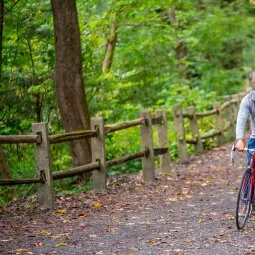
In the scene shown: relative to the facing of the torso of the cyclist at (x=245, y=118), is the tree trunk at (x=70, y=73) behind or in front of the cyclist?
behind

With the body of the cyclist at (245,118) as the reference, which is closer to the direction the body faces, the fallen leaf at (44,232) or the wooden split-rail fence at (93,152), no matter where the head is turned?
the fallen leaf

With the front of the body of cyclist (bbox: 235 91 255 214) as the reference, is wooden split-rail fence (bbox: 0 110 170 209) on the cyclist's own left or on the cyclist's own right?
on the cyclist's own right

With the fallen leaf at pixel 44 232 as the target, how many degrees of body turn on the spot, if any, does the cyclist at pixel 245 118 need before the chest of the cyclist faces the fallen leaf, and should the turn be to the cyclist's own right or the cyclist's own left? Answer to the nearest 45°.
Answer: approximately 90° to the cyclist's own right

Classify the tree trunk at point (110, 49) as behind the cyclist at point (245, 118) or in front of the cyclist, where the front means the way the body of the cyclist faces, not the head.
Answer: behind

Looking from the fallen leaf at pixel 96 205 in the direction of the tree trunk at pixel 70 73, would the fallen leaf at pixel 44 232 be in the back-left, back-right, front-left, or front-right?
back-left

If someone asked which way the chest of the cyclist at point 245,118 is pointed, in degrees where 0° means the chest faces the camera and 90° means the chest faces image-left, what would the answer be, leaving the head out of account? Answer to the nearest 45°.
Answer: approximately 0°
